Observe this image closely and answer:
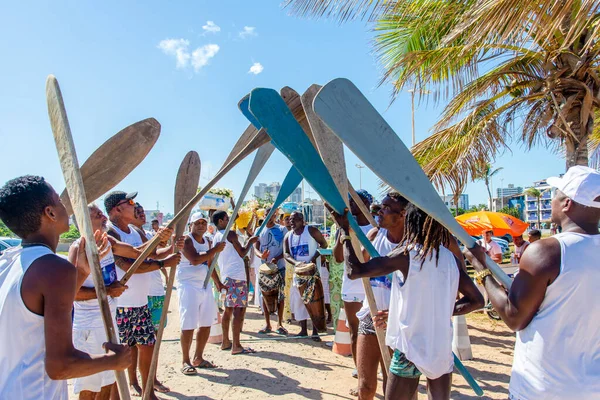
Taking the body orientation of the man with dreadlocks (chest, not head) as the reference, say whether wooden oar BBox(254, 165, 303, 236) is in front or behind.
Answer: in front

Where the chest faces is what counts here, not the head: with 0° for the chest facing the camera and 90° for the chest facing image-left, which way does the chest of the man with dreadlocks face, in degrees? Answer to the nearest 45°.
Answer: approximately 135°

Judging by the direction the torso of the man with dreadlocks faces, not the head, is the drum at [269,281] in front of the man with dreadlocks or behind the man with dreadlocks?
in front

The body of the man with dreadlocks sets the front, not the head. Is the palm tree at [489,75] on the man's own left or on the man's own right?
on the man's own right

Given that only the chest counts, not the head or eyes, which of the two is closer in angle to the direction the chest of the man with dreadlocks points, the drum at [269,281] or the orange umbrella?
the drum
